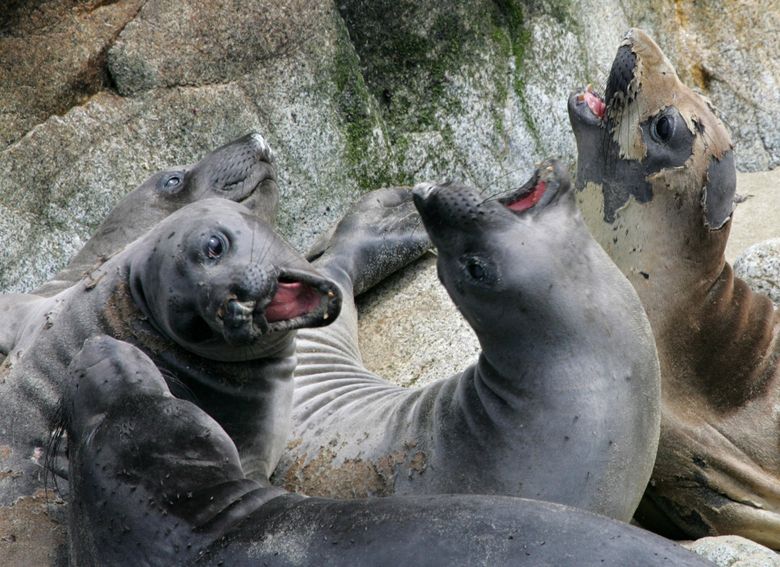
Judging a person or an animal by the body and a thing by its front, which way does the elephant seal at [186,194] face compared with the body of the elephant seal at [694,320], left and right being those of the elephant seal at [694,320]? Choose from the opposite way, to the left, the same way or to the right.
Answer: the opposite way

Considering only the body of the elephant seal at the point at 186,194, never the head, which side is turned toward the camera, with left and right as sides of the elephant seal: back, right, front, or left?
right

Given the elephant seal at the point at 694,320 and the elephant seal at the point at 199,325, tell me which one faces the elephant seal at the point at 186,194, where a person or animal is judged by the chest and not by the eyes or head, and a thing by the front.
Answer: the elephant seal at the point at 694,320

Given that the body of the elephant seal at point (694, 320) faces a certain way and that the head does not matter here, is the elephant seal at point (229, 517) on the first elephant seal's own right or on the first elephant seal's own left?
on the first elephant seal's own left

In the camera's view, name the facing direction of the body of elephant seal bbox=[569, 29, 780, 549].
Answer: to the viewer's left

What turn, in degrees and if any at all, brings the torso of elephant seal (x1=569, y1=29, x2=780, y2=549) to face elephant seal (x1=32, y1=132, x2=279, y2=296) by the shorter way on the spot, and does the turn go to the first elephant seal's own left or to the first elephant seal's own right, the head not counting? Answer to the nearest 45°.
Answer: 0° — it already faces it

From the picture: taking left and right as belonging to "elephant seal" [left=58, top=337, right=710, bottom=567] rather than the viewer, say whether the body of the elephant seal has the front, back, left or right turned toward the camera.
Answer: left
